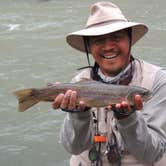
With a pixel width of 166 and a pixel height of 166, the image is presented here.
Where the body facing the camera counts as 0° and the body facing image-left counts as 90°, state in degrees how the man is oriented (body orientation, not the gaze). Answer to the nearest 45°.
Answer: approximately 0°
